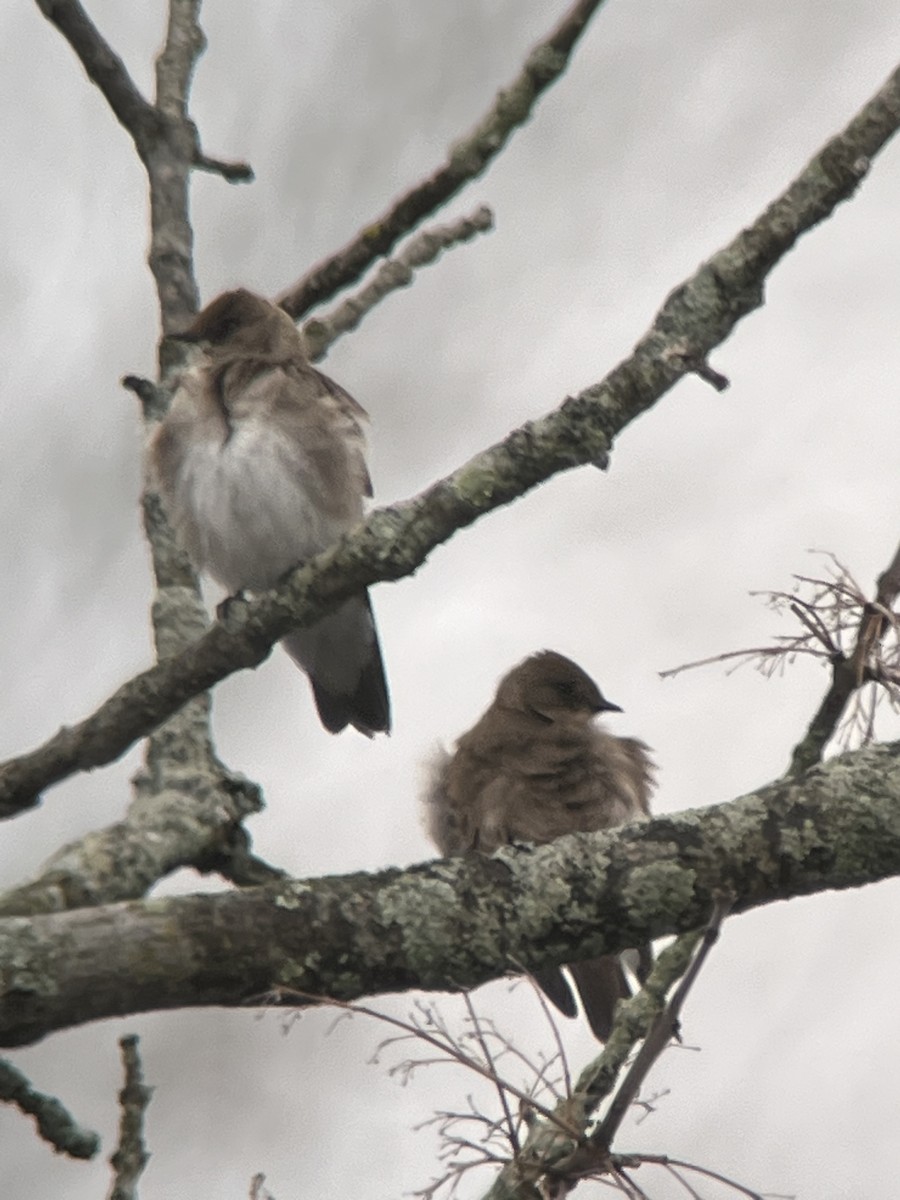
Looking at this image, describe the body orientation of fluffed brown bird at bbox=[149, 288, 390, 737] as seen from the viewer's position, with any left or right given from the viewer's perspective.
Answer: facing the viewer and to the left of the viewer
